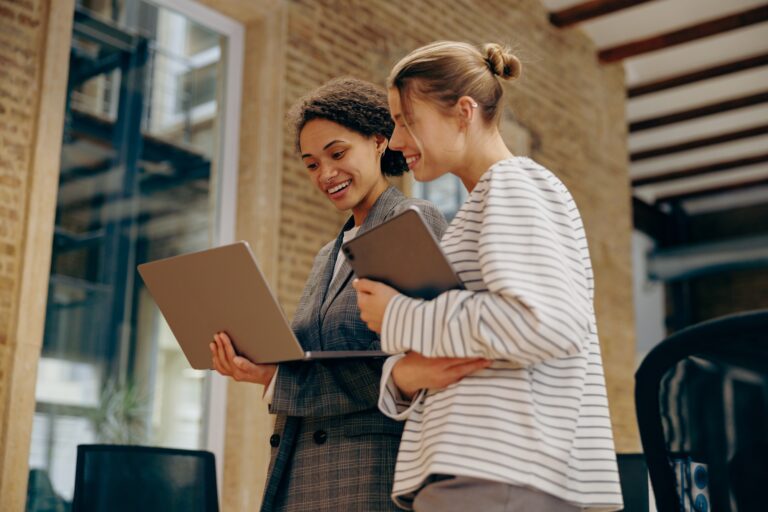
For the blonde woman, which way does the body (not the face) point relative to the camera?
to the viewer's left

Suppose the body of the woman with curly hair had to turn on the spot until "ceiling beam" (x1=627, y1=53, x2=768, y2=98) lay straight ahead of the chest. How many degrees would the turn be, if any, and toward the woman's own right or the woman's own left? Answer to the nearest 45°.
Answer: approximately 180°

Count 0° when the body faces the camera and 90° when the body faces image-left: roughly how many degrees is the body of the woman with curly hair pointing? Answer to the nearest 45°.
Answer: approximately 45°

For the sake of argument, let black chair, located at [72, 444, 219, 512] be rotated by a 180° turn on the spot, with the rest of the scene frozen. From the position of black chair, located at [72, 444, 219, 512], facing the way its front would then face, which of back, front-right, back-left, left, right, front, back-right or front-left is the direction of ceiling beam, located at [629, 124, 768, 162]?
back-left

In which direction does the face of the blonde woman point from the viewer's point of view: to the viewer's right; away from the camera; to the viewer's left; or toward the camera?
to the viewer's left

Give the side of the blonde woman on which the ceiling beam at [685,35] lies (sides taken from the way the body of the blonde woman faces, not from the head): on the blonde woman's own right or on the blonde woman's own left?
on the blonde woman's own right

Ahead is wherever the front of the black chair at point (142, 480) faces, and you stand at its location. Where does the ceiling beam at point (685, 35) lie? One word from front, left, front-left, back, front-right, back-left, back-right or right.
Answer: front-right

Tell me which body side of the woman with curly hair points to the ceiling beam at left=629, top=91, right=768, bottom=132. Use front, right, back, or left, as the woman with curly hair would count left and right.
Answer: back

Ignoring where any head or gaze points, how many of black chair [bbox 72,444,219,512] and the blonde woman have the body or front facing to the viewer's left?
1

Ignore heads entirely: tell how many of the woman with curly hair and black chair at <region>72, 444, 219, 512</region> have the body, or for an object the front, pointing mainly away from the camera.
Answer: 1

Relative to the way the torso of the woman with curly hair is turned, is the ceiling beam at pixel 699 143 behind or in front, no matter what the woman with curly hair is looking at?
behind

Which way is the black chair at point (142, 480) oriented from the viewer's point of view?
away from the camera

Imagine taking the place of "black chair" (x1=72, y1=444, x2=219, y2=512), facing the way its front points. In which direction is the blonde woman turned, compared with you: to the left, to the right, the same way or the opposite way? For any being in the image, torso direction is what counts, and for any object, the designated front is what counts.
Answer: to the left
